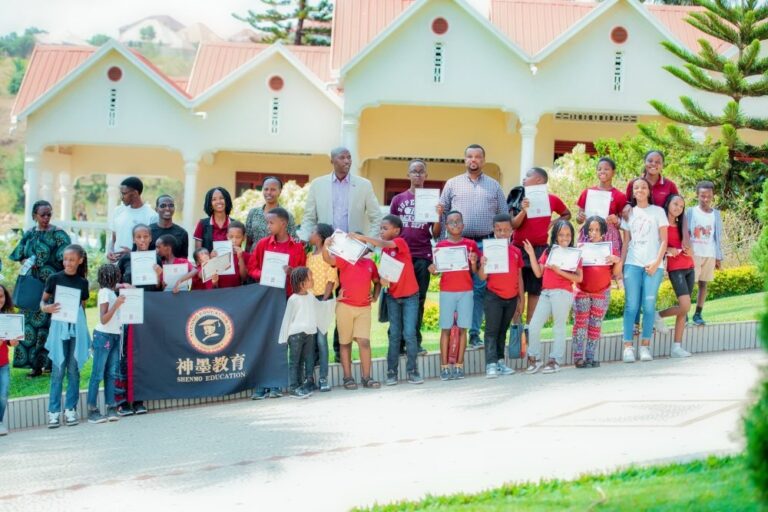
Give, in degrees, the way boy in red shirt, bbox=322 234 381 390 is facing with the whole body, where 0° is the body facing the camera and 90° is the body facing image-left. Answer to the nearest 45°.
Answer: approximately 0°

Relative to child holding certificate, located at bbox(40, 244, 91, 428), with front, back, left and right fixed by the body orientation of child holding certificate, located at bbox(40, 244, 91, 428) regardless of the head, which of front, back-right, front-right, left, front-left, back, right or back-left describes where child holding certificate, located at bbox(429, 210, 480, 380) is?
left

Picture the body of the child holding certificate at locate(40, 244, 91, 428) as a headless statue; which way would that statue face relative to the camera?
toward the camera

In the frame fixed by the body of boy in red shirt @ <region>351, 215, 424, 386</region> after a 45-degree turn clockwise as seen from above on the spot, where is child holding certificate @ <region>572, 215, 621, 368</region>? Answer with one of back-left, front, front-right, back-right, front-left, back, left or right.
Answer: back

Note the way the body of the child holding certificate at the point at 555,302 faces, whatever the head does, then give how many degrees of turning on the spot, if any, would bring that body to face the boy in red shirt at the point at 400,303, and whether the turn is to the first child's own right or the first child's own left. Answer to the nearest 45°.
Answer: approximately 90° to the first child's own right

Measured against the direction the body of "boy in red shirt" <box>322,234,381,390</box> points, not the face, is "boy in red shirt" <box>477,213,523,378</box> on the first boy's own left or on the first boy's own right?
on the first boy's own left

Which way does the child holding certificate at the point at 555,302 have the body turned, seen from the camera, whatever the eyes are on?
toward the camera

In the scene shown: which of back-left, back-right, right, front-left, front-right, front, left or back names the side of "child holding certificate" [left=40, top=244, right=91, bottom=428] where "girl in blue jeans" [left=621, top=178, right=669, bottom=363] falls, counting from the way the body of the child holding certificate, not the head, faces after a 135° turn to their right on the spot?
back-right
